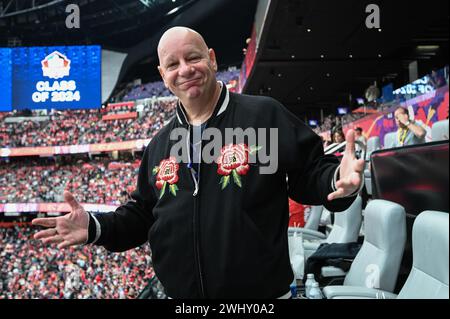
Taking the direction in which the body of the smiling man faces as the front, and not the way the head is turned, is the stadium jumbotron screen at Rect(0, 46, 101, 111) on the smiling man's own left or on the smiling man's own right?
on the smiling man's own right

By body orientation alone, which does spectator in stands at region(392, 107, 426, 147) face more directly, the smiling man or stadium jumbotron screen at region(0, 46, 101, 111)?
the smiling man

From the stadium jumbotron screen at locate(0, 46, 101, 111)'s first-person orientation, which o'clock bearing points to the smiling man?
The smiling man is roughly at 12 o'clock from the stadium jumbotron screen.

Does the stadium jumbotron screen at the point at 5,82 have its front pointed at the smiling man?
yes

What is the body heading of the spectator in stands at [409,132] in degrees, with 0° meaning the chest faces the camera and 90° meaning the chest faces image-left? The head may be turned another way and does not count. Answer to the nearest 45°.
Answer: approximately 45°
